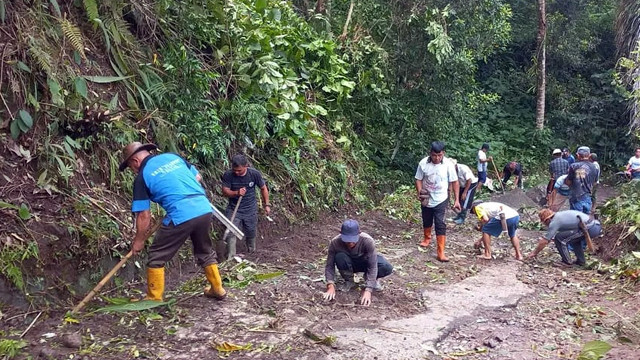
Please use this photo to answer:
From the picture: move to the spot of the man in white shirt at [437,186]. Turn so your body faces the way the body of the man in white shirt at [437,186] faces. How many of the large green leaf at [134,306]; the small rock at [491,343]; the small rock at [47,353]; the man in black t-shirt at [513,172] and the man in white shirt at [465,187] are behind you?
2

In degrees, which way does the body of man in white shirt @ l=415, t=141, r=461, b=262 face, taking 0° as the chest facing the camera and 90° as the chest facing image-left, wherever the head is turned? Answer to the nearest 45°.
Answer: approximately 0°

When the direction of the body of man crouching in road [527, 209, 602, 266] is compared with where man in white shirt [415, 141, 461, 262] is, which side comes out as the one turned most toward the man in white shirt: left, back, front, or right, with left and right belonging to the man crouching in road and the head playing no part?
front

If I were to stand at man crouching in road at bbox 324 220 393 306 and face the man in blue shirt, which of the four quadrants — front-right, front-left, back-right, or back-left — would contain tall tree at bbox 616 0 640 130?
back-right

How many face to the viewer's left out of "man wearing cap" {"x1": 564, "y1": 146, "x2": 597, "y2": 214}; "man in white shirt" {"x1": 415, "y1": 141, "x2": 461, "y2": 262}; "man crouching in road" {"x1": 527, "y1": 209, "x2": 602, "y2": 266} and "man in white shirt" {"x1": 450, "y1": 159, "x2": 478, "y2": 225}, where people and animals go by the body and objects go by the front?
2

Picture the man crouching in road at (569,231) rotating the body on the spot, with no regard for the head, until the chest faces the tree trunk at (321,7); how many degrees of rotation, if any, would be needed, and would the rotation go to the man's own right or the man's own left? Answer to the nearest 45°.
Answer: approximately 45° to the man's own right

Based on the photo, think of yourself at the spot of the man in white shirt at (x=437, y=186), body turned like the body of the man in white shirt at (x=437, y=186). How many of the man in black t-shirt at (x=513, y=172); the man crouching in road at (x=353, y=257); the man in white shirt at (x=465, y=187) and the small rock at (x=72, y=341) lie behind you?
2

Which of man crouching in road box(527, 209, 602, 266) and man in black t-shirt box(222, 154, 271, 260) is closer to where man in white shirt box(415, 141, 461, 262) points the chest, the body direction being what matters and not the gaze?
the man in black t-shirt

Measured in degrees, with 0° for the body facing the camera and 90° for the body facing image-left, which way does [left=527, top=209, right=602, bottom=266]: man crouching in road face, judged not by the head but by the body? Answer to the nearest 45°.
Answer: approximately 90°

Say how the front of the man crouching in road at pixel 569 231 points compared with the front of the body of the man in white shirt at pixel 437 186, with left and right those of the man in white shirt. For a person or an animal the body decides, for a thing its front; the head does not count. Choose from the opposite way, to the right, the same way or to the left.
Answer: to the right
